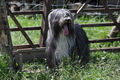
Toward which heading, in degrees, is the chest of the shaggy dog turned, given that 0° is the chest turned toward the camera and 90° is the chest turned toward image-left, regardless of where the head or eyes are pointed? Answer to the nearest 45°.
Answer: approximately 45°
